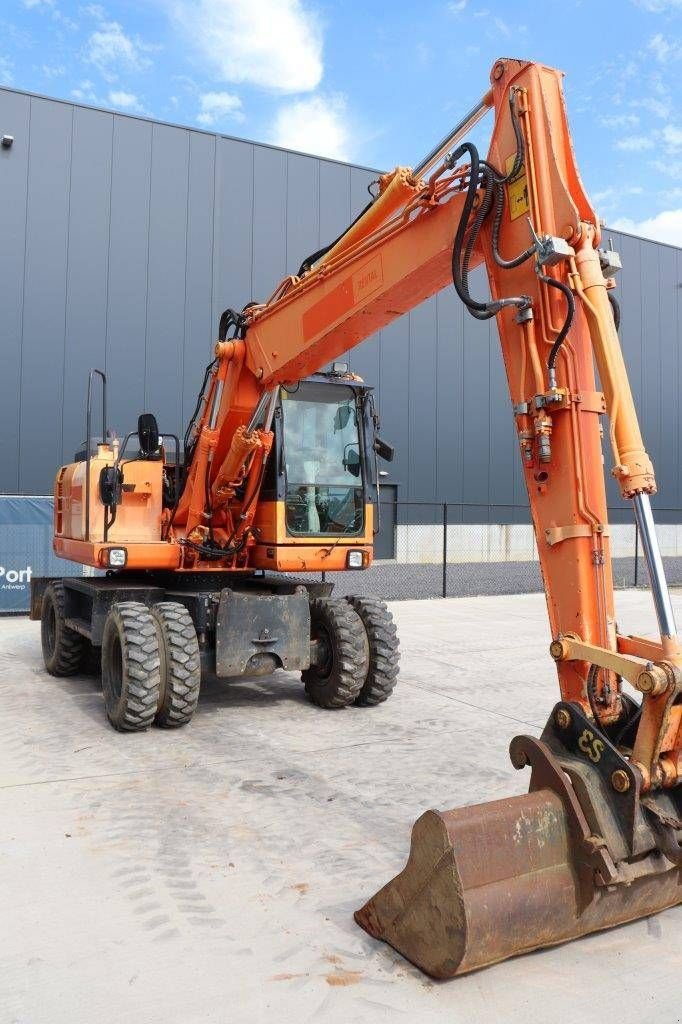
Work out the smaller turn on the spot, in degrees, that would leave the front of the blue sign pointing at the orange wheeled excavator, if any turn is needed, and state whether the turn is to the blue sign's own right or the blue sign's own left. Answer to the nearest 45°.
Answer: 0° — it already faces it

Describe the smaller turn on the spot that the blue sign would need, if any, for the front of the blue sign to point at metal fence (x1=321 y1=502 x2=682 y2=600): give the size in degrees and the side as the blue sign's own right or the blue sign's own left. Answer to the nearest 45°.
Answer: approximately 135° to the blue sign's own left

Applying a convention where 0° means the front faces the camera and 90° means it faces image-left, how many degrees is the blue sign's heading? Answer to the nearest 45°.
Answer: approximately 0°

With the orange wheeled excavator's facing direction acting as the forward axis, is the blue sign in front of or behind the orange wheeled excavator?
behind

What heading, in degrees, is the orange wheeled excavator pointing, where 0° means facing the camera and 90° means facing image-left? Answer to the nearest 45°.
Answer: approximately 315°

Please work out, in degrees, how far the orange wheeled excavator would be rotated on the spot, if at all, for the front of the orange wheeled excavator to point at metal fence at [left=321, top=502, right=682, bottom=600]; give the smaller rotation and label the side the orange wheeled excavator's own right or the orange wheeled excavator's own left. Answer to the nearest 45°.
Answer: approximately 135° to the orange wheeled excavator's own left

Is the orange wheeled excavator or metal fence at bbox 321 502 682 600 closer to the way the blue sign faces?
the orange wheeled excavator
